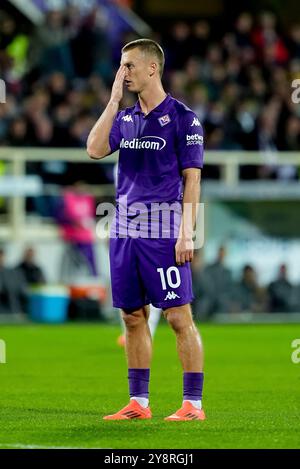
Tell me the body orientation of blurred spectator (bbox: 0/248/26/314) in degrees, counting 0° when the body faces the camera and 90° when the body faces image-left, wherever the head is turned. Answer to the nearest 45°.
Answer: approximately 0°

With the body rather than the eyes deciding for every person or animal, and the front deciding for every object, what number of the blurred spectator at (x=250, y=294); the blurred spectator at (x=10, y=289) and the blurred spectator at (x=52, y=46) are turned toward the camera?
3

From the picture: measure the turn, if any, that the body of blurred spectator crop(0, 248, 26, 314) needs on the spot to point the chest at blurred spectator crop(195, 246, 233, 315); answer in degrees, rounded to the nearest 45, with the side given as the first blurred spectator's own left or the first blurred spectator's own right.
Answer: approximately 90° to the first blurred spectator's own left

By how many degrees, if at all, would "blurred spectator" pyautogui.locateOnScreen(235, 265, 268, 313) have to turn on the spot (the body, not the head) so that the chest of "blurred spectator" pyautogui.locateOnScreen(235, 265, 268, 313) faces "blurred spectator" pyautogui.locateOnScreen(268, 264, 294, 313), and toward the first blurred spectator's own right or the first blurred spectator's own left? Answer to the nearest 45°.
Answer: approximately 90° to the first blurred spectator's own left

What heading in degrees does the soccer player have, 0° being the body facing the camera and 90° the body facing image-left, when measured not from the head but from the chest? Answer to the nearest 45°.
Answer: approximately 45°

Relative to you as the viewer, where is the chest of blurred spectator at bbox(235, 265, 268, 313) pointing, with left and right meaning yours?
facing the viewer

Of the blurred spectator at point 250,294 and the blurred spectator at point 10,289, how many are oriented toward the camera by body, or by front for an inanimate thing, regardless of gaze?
2

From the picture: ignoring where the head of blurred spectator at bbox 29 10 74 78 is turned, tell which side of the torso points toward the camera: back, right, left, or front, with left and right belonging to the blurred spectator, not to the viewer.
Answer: front
